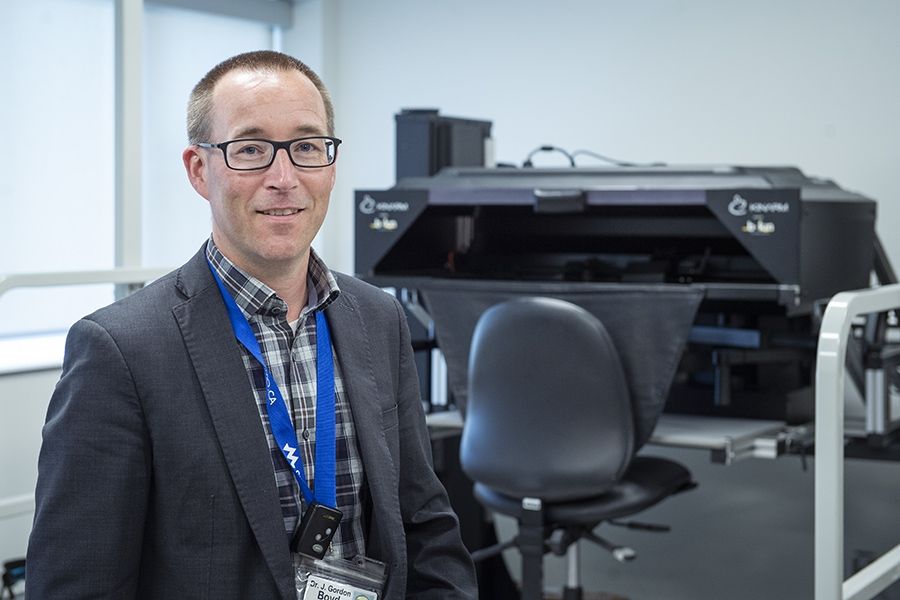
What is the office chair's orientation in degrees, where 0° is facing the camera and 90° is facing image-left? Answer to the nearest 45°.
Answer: approximately 225°

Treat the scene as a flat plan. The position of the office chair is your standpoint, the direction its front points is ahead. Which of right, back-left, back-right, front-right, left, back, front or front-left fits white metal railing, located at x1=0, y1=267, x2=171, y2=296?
back-left

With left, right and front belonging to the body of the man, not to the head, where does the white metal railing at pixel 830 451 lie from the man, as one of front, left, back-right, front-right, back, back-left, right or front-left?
left

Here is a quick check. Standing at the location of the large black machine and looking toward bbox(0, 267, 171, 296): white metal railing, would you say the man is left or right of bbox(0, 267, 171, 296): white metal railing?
left

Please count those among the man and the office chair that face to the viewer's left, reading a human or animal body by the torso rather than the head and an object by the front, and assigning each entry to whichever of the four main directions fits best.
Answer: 0

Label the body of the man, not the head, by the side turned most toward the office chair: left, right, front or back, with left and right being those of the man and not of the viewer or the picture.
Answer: left

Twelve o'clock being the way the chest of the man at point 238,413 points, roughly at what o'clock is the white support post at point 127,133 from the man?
The white support post is roughly at 7 o'clock from the man.

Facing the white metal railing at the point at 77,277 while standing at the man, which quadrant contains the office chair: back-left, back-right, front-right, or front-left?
front-right

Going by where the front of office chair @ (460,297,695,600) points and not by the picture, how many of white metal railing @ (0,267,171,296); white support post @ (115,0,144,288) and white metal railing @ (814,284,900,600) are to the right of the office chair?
1

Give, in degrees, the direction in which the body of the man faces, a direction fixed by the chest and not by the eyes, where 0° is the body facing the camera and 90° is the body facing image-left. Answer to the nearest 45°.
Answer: approximately 315°
